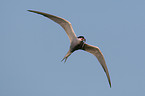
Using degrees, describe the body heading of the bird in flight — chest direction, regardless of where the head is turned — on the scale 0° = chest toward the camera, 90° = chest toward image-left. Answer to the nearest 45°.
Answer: approximately 315°
